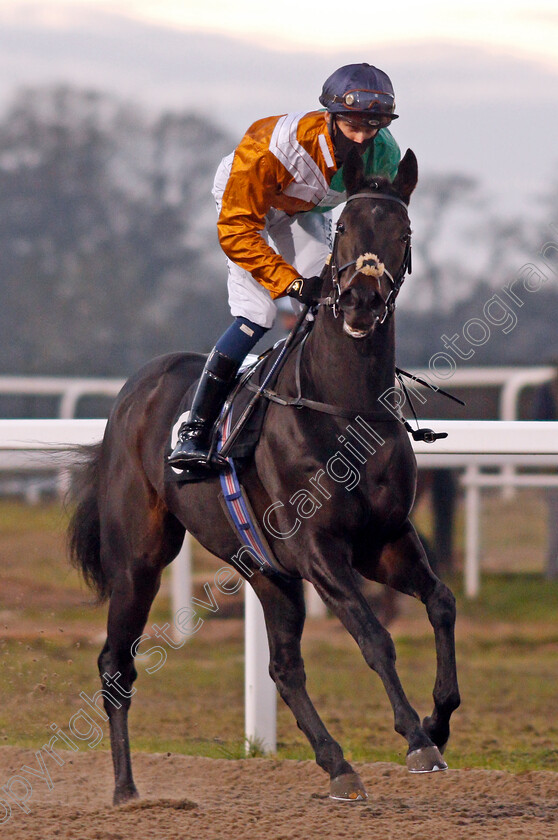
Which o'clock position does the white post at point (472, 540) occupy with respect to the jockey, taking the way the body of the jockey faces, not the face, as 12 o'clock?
The white post is roughly at 8 o'clock from the jockey.

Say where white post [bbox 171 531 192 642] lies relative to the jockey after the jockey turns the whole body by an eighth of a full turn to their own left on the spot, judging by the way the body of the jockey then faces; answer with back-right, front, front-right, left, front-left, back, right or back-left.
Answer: left

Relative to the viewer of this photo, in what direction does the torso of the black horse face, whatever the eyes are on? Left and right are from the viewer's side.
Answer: facing the viewer and to the right of the viewer

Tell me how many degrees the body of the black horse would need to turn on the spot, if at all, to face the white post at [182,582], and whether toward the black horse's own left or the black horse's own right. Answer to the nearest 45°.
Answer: approximately 135° to the black horse's own left

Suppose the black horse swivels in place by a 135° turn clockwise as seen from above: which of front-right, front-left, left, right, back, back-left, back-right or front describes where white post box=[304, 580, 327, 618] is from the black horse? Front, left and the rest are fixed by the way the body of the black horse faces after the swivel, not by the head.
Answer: right

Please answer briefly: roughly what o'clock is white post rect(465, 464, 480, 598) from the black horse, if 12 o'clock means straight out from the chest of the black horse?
The white post is roughly at 8 o'clock from the black horse.

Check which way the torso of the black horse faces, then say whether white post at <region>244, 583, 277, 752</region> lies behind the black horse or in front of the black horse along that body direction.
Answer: behind

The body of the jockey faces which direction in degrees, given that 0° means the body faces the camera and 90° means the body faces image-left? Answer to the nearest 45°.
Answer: approximately 315°

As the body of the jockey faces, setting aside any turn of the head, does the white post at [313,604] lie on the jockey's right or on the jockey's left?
on the jockey's left
